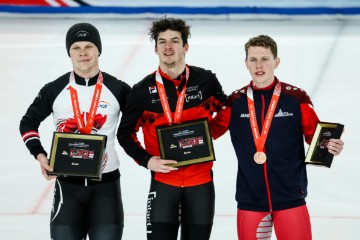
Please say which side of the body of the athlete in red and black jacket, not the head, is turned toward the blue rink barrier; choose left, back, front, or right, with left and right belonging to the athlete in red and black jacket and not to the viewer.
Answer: back

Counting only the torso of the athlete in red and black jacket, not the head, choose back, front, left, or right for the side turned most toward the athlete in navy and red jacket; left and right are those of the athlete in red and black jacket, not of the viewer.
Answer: left

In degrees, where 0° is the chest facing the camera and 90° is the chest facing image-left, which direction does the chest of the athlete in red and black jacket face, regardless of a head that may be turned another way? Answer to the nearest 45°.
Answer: approximately 0°

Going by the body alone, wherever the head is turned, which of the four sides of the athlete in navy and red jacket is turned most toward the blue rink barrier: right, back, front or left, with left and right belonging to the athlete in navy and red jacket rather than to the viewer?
back

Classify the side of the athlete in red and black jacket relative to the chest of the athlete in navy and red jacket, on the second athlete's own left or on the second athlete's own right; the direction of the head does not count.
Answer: on the second athlete's own right
